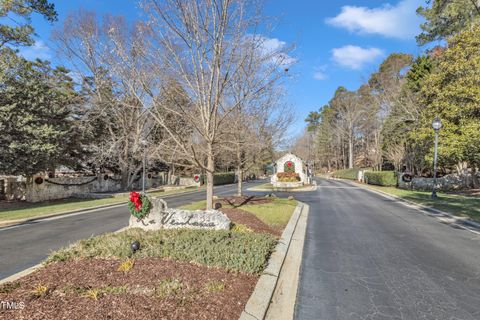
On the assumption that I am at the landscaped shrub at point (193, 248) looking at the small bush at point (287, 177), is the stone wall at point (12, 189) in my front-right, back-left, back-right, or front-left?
front-left

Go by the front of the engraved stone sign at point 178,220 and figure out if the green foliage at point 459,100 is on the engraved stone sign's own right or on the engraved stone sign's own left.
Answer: on the engraved stone sign's own left

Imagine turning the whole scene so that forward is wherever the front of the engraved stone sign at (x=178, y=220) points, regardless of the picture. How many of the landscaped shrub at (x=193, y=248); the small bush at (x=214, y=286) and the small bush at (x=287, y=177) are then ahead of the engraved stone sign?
2

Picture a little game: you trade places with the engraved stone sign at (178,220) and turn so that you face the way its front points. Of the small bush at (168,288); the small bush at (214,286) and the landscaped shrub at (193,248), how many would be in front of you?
3

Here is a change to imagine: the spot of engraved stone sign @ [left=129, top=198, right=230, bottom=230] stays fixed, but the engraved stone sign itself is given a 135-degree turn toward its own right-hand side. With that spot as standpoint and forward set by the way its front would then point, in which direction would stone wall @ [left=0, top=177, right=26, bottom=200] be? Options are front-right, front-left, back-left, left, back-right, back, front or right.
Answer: front

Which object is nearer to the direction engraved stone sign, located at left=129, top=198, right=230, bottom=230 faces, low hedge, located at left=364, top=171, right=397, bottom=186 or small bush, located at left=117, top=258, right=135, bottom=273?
the small bush

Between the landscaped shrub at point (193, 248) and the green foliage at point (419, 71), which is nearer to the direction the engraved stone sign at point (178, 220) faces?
the landscaped shrub

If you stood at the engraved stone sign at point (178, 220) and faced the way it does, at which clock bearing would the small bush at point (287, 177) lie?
The small bush is roughly at 7 o'clock from the engraved stone sign.

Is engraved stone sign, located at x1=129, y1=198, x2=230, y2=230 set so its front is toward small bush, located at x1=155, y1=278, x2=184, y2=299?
yes

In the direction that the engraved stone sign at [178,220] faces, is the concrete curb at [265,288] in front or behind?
in front

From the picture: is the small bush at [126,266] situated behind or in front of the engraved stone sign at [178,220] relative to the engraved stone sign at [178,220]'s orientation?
in front

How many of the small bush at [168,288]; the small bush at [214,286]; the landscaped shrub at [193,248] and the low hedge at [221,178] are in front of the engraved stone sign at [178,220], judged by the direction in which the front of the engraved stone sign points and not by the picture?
3

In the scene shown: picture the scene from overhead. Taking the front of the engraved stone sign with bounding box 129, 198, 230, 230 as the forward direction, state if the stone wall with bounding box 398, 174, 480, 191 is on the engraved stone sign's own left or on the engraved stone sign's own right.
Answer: on the engraved stone sign's own left

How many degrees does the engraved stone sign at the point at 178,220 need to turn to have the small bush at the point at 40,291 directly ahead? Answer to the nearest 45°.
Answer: approximately 45° to its right

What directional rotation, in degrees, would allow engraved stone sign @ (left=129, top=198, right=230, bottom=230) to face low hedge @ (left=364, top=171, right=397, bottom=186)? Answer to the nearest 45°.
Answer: approximately 135° to its left

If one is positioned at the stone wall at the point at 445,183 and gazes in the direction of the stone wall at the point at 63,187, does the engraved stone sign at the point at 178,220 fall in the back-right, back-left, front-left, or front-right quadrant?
front-left

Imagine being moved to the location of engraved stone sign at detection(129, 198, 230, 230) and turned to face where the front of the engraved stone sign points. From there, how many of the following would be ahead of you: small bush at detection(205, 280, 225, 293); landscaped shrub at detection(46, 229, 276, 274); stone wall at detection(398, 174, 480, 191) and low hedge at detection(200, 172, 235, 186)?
2

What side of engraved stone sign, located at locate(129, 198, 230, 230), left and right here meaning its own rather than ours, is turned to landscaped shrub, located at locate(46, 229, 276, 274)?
front

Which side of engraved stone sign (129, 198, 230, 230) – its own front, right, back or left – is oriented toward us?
front

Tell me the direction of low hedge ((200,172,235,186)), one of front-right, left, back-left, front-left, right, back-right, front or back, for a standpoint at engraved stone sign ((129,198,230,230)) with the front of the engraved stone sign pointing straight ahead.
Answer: back
